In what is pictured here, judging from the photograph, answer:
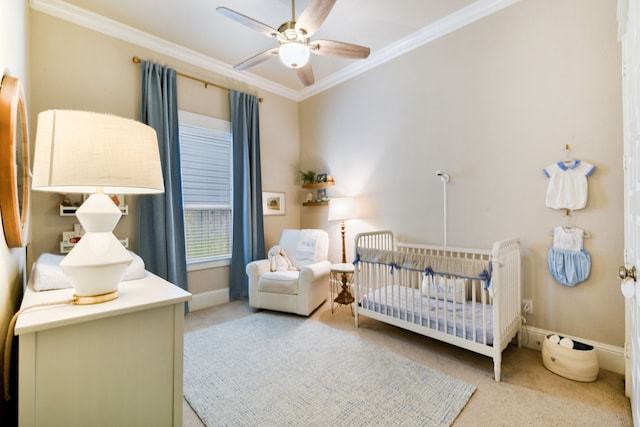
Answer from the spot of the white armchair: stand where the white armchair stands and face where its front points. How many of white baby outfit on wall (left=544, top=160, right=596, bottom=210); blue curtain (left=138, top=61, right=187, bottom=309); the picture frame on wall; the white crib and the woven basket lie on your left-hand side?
3

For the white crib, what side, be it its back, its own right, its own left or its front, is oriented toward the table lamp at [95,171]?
front

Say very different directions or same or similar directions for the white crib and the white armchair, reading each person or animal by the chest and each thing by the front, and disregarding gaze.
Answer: same or similar directions

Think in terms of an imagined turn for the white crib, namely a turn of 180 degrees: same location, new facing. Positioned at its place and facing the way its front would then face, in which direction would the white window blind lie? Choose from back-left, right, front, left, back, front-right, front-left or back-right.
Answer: back-left

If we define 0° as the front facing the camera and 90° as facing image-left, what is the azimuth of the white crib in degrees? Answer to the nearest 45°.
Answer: approximately 45°

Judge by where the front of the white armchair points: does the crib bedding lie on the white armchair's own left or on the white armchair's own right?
on the white armchair's own left

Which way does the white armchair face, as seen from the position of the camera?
facing the viewer and to the left of the viewer

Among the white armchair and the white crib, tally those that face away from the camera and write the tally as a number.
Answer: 0

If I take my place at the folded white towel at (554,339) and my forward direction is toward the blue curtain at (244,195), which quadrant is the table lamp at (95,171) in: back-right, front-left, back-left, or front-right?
front-left

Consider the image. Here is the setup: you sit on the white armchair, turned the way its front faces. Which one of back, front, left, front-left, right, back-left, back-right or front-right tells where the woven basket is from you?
left

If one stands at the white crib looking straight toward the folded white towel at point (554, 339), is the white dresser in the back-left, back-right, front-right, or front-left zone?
back-right

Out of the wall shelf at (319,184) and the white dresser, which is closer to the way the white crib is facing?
the white dresser
